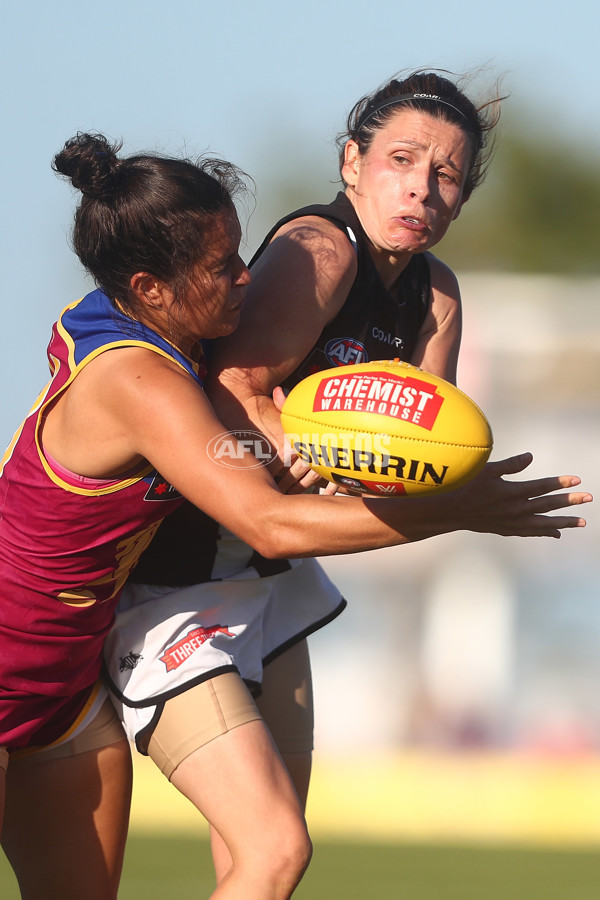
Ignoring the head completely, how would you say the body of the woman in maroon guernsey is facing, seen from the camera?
to the viewer's right

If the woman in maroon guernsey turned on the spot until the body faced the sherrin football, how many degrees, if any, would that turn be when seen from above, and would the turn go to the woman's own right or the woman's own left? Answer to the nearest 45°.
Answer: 0° — they already face it

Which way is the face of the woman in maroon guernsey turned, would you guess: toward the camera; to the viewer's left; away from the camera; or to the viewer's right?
to the viewer's right
